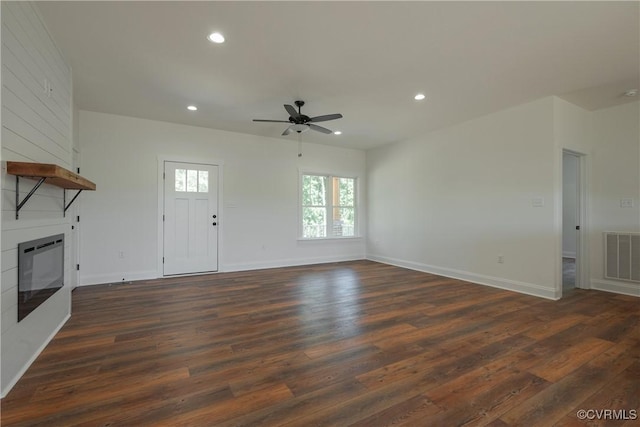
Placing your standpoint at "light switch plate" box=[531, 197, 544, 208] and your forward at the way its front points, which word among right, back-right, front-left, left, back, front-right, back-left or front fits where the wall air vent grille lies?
back-left

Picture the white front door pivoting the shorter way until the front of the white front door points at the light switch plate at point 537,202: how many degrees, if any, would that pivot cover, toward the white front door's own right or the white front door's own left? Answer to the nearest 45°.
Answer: approximately 45° to the white front door's own left

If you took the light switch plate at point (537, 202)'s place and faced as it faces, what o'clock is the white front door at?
The white front door is roughly at 2 o'clock from the light switch plate.

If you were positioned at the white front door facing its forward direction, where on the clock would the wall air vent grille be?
The wall air vent grille is roughly at 10 o'clock from the white front door.

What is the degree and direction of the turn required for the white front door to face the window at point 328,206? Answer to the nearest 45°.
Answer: approximately 90° to its left

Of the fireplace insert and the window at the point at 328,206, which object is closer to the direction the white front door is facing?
the fireplace insert

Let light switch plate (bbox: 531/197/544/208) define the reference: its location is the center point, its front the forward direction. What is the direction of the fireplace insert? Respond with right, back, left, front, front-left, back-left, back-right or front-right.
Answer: front-right

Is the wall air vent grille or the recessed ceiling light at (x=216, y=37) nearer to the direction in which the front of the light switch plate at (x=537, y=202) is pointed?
the recessed ceiling light

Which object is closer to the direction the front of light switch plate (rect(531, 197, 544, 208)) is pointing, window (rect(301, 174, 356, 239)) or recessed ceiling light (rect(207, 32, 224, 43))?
the recessed ceiling light

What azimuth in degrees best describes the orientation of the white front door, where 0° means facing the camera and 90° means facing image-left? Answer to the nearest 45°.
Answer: approximately 0°

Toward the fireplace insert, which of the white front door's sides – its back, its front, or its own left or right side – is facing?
front
